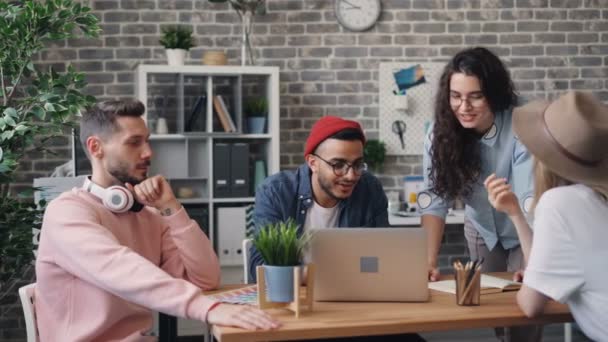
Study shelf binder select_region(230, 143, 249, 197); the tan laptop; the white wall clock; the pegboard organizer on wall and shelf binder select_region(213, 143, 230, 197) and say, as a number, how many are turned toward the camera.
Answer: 4

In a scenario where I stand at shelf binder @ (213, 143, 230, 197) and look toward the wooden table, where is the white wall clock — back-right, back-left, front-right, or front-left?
back-left

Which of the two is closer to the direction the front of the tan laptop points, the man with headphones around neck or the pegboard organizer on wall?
the pegboard organizer on wall

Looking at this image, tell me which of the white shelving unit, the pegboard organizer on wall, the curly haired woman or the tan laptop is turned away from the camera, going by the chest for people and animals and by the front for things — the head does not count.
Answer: the tan laptop

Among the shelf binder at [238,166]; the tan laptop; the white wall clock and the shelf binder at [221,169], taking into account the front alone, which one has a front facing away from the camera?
the tan laptop

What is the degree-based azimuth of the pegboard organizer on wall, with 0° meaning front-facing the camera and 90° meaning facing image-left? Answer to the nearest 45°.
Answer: approximately 0°

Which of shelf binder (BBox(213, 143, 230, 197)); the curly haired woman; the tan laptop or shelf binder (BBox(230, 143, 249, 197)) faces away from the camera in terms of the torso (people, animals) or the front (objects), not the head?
the tan laptop

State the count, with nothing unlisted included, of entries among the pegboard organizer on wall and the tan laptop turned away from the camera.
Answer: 1

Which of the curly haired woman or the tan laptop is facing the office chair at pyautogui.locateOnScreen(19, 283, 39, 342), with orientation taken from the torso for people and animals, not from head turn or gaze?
the curly haired woman

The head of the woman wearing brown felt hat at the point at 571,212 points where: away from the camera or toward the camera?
away from the camera
